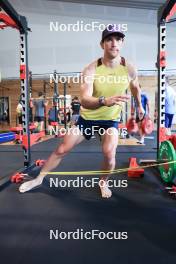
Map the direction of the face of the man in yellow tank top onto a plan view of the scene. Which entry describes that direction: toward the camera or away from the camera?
toward the camera

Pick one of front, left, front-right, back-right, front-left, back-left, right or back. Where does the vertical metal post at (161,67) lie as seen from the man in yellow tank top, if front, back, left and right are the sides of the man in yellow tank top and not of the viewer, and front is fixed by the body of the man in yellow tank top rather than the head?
back-left

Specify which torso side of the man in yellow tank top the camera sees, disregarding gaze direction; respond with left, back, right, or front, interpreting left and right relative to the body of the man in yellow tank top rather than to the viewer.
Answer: front

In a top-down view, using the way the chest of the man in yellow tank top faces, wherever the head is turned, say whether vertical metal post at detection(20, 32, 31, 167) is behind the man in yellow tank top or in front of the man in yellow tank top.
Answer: behind
